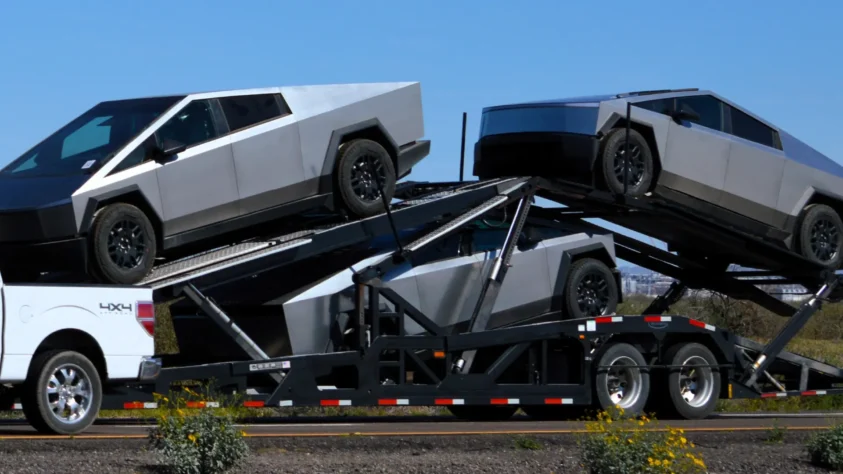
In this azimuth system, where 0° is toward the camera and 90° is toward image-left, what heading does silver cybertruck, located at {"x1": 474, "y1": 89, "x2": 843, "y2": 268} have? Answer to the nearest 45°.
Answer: approximately 45°

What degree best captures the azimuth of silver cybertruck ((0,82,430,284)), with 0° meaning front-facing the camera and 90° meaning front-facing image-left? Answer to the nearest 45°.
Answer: approximately 45°

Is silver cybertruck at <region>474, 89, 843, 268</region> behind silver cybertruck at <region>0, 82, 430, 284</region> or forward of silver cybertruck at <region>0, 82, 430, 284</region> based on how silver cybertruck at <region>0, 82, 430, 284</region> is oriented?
behind

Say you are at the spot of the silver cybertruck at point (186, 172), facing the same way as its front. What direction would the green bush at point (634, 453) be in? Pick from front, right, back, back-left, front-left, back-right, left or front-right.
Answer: left

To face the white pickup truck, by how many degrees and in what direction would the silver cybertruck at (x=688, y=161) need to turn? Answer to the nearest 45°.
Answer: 0° — it already faces it

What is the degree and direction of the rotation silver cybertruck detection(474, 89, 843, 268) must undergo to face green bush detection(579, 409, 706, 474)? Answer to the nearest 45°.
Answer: approximately 45° to its left
